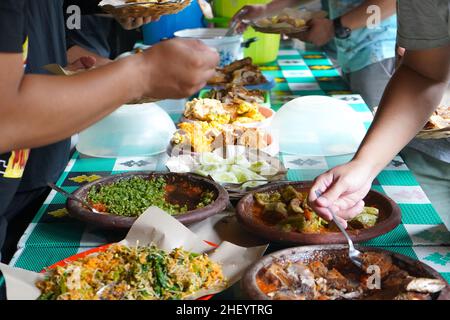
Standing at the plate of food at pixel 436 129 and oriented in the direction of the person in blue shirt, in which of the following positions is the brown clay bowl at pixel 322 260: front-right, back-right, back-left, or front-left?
back-left

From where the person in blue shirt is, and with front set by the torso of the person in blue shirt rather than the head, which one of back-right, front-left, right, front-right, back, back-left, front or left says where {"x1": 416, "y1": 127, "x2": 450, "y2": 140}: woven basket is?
left

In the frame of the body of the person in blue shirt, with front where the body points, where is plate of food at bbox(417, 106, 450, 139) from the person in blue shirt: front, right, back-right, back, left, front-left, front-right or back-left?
left

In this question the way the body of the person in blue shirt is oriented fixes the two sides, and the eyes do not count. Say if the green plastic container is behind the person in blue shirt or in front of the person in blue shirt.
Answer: in front
